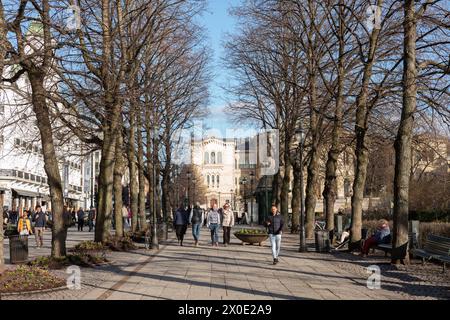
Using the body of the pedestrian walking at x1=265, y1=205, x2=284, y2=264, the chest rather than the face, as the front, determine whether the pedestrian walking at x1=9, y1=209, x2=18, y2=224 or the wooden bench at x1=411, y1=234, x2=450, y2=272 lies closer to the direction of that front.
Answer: the wooden bench

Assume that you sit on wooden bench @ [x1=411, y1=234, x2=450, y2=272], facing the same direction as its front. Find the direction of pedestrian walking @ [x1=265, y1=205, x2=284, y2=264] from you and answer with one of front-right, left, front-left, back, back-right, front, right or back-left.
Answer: front-right

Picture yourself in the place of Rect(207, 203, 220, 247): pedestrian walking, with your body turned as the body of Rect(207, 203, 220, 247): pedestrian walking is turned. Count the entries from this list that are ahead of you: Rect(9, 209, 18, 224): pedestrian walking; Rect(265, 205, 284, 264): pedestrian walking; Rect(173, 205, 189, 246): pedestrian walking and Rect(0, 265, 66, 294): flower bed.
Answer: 2

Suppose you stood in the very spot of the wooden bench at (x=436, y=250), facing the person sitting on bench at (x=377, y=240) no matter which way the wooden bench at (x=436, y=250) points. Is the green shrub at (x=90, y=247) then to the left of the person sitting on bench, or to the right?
left

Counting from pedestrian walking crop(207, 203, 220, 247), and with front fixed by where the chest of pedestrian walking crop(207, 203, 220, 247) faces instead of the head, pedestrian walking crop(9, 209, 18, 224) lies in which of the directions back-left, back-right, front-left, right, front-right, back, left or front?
back-right

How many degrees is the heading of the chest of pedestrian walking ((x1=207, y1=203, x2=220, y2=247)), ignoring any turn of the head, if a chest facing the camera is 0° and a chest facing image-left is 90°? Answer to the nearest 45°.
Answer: approximately 0°

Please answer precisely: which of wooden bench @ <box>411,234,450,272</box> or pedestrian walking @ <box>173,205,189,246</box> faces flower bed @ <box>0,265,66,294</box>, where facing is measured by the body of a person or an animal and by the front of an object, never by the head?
the wooden bench

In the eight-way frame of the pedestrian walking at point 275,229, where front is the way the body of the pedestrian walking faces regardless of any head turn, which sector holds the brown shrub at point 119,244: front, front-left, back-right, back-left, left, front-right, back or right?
back-right

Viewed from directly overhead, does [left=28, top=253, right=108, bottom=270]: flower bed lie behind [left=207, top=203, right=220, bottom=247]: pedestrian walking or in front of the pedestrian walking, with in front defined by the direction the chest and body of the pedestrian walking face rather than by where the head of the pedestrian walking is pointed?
in front
